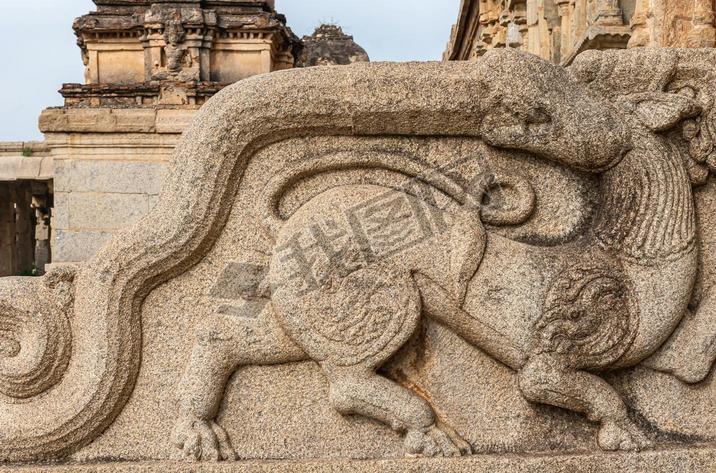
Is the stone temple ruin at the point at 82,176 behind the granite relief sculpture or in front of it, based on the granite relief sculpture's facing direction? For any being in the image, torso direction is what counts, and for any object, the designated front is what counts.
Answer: behind
